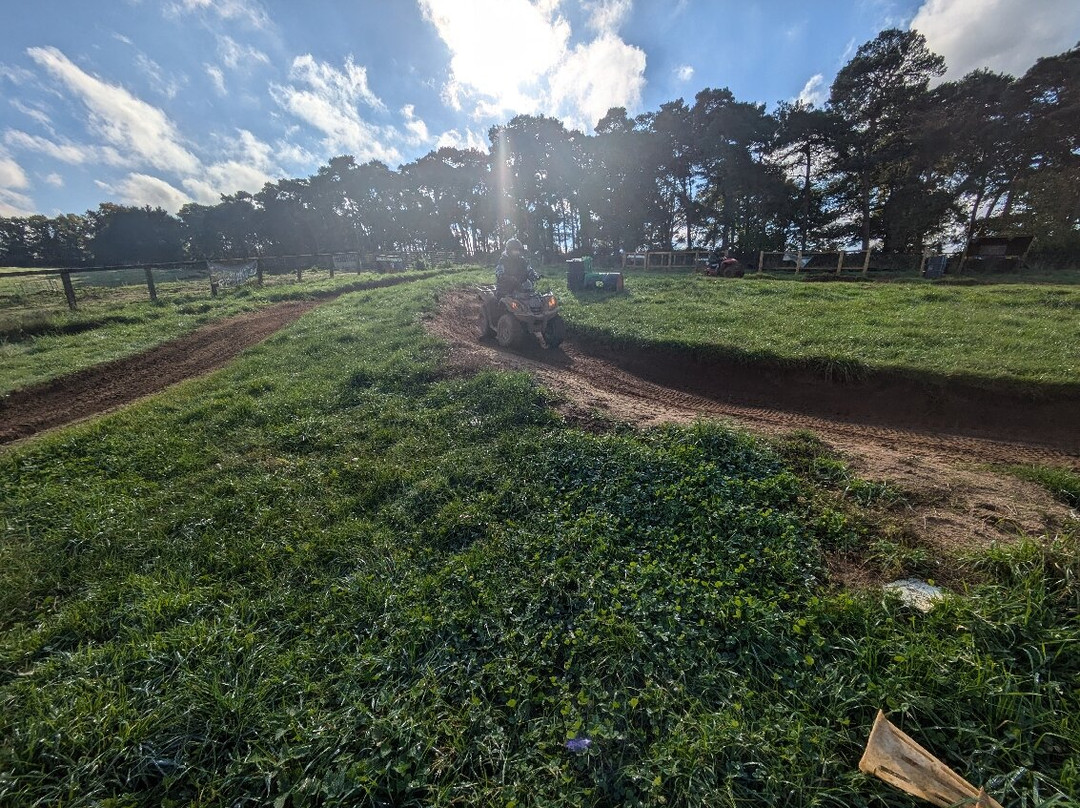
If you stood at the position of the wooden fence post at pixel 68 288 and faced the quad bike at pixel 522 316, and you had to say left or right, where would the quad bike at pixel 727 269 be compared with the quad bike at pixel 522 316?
left

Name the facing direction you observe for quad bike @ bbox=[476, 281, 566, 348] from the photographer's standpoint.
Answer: facing the viewer and to the right of the viewer

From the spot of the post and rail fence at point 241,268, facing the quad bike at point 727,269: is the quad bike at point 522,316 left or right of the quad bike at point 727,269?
right

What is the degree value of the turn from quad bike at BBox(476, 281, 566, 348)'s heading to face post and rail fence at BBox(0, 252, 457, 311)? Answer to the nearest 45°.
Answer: approximately 180°

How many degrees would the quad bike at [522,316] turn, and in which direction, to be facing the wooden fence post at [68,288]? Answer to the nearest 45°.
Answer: approximately 135° to its right
